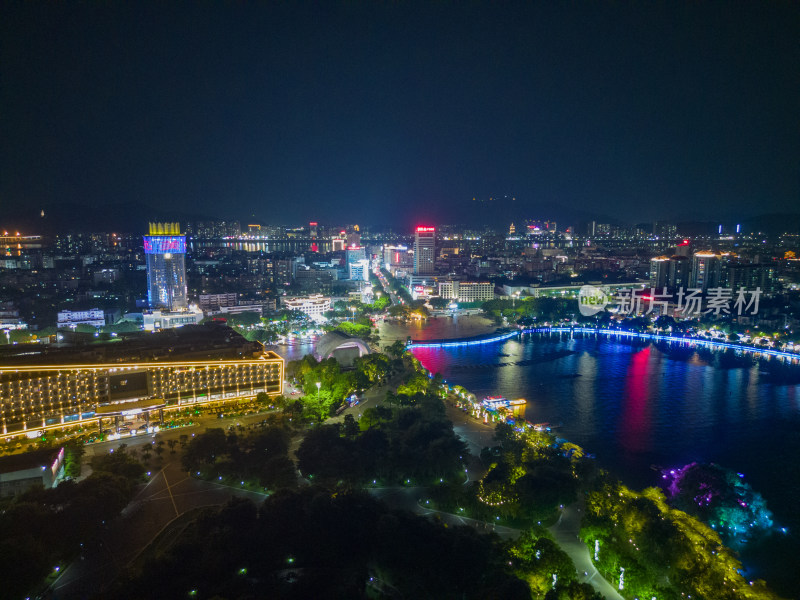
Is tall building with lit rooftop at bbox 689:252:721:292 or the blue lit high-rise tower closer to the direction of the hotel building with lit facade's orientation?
the tall building with lit rooftop

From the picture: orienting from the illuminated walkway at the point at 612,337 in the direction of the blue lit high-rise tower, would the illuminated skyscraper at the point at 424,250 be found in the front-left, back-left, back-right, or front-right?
front-right

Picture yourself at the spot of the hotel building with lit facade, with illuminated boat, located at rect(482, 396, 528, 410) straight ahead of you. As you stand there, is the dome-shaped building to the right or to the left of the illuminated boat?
left

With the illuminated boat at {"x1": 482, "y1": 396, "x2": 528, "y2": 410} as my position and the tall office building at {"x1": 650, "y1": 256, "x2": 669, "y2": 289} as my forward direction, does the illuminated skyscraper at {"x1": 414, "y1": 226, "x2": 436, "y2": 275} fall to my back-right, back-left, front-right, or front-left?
front-left

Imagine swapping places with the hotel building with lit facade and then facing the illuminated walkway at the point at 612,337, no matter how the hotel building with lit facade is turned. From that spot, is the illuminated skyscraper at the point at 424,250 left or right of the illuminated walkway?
left

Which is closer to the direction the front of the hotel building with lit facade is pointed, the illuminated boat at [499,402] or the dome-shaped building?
the illuminated boat

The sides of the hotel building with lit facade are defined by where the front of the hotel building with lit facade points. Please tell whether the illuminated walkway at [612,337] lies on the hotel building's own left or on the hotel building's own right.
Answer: on the hotel building's own left

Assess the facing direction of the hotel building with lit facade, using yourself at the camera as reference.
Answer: facing the viewer and to the right of the viewer

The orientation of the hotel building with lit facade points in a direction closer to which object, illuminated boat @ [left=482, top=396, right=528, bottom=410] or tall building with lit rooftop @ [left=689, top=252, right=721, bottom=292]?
the illuminated boat

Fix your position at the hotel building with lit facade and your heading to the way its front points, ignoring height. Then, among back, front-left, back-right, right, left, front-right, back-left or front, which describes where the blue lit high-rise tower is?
back-left

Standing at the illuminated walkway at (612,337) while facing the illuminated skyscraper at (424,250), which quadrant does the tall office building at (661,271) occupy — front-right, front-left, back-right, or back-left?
front-right

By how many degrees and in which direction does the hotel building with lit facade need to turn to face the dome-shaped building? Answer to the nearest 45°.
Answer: approximately 45° to its left
